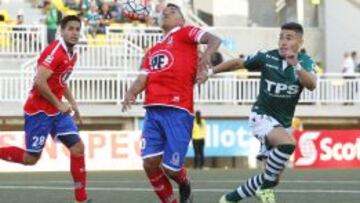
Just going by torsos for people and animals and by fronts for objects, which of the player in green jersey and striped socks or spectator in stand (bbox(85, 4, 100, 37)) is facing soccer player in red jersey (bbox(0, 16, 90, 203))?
the spectator in stand

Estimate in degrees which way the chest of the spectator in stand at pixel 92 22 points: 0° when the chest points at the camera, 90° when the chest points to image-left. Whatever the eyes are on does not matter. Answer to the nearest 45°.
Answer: approximately 0°

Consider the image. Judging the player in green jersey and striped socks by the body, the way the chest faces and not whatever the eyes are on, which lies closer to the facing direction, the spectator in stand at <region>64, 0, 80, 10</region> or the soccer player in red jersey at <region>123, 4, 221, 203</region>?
the soccer player in red jersey

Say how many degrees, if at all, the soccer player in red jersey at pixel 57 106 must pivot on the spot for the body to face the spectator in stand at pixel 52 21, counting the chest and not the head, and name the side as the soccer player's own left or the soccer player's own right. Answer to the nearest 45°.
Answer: approximately 135° to the soccer player's own left

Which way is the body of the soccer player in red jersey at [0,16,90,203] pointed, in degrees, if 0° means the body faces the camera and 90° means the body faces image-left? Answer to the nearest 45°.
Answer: approximately 315°

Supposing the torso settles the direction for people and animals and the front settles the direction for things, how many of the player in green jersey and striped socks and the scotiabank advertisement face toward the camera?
2

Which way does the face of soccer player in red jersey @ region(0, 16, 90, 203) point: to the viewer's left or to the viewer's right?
to the viewer's right

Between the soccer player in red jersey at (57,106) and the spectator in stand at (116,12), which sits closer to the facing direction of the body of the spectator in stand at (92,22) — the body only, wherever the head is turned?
the soccer player in red jersey

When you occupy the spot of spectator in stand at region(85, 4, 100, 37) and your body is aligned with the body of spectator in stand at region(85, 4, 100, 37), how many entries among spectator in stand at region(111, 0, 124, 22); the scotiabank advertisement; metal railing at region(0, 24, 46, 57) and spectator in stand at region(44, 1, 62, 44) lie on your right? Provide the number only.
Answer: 2

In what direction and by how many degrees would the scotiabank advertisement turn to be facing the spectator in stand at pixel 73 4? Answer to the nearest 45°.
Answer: approximately 90° to its right

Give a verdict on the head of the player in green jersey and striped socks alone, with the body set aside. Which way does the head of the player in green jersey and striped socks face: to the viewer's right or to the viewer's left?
to the viewer's left

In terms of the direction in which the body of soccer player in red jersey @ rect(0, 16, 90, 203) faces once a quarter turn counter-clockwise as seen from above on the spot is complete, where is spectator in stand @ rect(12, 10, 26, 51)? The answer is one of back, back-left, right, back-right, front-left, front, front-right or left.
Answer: front-left

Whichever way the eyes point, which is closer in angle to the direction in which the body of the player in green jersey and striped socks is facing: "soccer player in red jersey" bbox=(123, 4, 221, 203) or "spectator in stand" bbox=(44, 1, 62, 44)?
the soccer player in red jersey

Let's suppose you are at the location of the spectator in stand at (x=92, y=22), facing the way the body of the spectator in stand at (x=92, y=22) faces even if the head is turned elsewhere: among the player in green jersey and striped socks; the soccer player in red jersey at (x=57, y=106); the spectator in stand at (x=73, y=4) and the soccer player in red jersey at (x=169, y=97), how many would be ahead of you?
3
